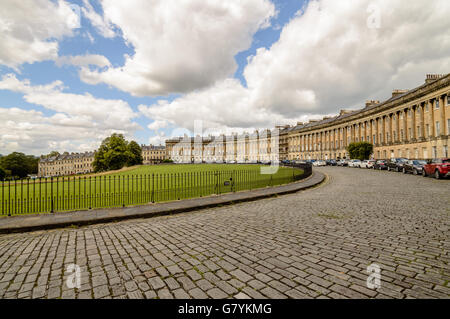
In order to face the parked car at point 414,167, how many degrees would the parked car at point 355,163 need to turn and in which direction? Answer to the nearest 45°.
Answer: approximately 45° to its left
